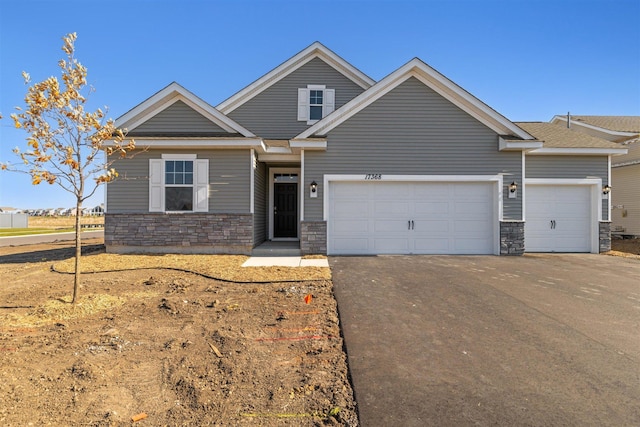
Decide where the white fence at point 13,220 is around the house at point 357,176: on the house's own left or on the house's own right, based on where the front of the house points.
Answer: on the house's own right

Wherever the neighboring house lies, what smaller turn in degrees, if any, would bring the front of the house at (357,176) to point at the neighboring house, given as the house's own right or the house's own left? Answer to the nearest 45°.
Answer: approximately 135° to the house's own left

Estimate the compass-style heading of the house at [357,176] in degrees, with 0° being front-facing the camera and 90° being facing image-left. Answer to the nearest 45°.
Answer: approximately 0°

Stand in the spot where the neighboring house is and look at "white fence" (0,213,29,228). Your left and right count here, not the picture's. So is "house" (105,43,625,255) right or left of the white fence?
left
